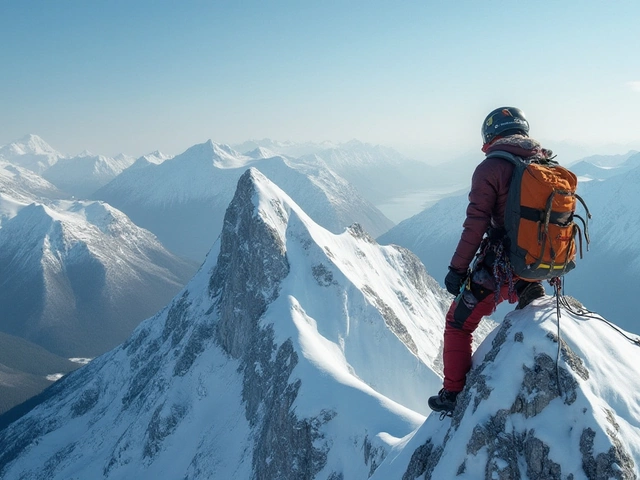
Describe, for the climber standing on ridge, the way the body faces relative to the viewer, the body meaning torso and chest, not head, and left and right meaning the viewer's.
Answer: facing away from the viewer and to the left of the viewer
